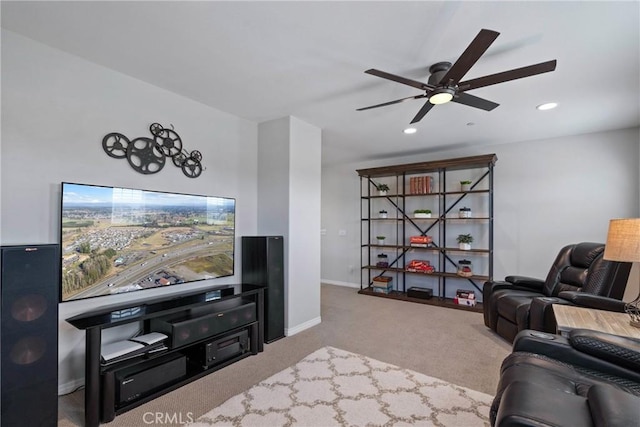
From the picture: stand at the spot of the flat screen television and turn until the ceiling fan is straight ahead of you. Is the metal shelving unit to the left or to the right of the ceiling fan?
left

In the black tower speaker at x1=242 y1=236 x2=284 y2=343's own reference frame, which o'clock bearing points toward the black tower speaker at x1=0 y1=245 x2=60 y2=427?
the black tower speaker at x1=0 y1=245 x2=60 y2=427 is roughly at 3 o'clock from the black tower speaker at x1=242 y1=236 x2=284 y2=343.

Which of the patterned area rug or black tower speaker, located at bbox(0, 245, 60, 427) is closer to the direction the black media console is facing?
the patterned area rug

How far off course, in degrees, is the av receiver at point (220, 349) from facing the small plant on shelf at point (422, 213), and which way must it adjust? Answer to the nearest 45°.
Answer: approximately 90° to its left

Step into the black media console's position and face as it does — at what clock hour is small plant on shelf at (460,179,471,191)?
The small plant on shelf is roughly at 10 o'clock from the black media console.

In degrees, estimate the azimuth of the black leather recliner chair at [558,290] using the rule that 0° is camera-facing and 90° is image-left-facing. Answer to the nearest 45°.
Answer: approximately 45°

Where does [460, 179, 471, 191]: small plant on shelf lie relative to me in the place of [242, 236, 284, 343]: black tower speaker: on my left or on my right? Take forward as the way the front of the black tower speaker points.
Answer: on my left

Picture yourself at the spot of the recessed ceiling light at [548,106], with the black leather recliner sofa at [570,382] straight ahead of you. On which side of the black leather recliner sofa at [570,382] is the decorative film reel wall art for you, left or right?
right
